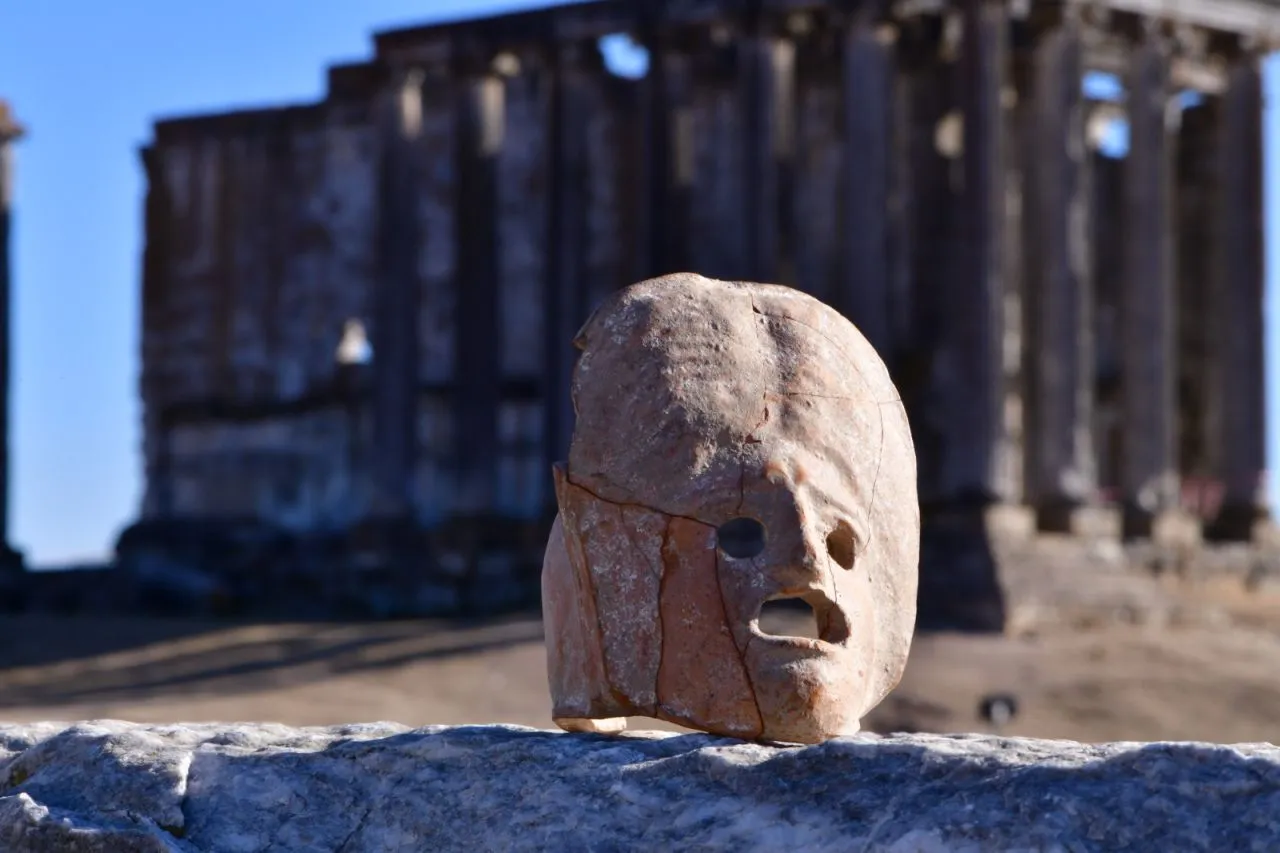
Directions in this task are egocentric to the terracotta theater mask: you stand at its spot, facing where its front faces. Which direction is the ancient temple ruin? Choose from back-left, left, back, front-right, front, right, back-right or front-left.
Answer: back-left

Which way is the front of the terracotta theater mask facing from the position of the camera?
facing the viewer and to the right of the viewer
